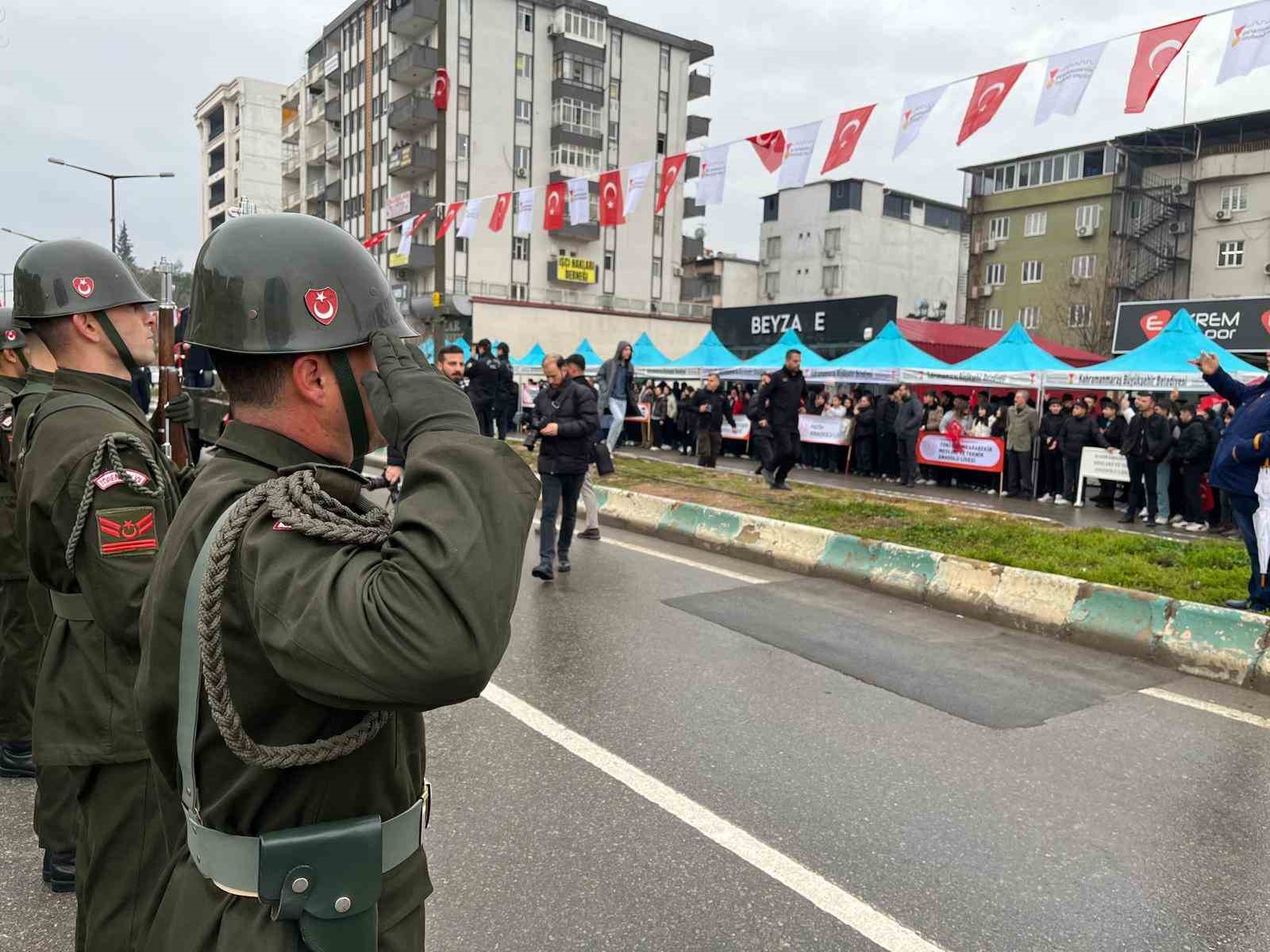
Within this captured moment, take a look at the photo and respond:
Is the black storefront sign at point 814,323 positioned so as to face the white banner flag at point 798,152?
yes

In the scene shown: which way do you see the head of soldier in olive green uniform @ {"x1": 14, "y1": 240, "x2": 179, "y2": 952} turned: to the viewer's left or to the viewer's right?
to the viewer's right

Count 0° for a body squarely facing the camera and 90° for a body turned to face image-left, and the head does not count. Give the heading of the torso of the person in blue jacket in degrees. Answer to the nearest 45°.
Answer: approximately 90°

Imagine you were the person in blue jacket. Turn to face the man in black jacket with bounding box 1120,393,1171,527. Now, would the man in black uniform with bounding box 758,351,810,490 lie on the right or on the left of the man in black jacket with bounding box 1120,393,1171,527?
left

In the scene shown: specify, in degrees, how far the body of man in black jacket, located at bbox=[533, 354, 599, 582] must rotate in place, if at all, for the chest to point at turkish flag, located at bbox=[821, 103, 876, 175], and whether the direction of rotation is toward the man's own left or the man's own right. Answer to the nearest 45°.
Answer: approximately 180°

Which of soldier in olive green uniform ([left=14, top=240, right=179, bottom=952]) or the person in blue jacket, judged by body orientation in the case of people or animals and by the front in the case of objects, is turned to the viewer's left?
the person in blue jacket

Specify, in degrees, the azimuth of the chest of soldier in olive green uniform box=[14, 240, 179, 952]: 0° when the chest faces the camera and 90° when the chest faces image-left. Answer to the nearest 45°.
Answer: approximately 270°

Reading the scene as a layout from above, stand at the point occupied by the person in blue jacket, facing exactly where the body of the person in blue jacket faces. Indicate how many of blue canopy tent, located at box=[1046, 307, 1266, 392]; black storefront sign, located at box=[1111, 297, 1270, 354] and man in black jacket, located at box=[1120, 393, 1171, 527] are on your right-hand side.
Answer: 3

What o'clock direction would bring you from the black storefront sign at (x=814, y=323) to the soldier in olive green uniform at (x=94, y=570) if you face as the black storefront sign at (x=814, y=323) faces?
The soldier in olive green uniform is roughly at 12 o'clock from the black storefront sign.
